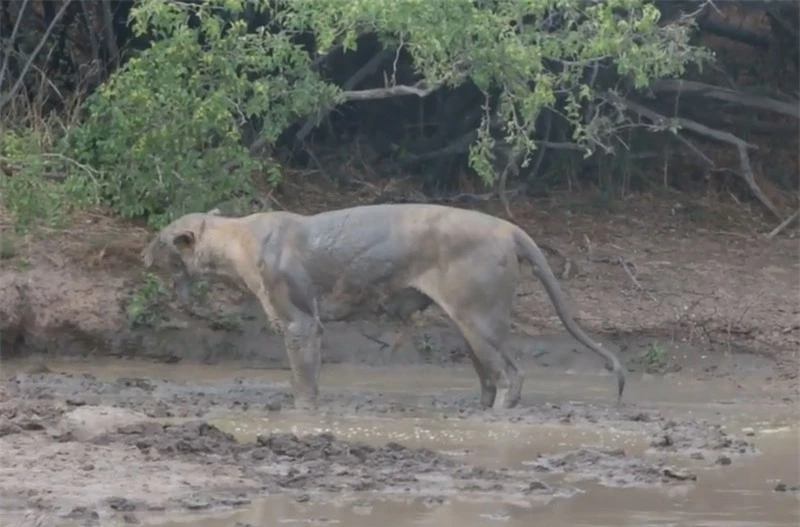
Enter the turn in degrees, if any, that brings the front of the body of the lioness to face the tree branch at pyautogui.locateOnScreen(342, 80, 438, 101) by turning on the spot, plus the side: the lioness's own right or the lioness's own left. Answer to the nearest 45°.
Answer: approximately 90° to the lioness's own right

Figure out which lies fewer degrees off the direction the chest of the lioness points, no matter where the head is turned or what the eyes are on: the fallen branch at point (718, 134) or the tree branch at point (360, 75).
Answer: the tree branch

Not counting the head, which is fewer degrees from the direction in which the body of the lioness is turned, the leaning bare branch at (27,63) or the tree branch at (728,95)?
the leaning bare branch

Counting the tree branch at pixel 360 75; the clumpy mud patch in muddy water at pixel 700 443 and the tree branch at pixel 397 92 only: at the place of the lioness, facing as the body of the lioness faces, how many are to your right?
2

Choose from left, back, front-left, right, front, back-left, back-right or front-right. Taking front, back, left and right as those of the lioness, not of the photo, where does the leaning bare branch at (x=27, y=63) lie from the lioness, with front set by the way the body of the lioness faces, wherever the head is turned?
front-right

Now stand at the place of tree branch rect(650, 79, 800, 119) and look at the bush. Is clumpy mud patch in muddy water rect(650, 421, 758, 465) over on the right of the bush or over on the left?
left

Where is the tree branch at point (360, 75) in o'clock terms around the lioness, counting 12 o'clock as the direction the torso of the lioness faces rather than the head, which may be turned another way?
The tree branch is roughly at 3 o'clock from the lioness.

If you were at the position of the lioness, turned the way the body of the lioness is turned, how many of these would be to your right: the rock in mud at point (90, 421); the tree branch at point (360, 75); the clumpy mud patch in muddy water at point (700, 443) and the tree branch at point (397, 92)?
2

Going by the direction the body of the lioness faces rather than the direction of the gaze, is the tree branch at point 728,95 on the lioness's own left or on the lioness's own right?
on the lioness's own right

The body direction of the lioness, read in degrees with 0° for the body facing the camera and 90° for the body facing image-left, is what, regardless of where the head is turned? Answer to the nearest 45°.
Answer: approximately 90°
